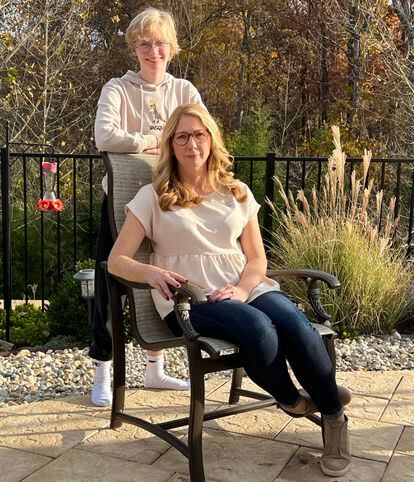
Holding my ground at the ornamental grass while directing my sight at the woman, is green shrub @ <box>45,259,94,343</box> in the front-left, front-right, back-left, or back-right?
front-right

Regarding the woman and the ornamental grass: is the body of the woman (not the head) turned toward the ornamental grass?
no

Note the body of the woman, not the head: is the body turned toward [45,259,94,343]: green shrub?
no

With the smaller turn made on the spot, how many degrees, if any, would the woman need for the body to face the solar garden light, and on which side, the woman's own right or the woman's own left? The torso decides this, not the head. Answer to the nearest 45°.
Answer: approximately 180°

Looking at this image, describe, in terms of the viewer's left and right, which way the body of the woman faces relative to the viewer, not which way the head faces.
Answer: facing the viewer and to the right of the viewer

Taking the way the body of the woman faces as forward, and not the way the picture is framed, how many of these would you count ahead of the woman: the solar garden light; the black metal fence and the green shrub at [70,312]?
0

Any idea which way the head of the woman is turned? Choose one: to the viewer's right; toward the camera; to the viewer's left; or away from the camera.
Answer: toward the camera

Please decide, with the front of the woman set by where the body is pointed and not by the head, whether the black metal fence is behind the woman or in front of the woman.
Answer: behind

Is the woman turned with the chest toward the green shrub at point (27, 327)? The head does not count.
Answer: no

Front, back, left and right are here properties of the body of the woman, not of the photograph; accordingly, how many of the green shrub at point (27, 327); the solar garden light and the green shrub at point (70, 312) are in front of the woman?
0
